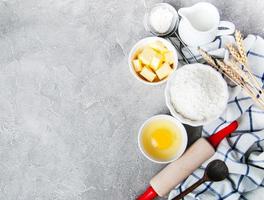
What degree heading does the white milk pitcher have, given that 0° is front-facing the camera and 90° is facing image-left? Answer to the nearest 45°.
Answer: approximately 90°

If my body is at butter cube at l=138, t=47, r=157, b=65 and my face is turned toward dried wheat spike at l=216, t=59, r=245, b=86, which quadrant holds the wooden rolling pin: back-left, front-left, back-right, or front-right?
front-right

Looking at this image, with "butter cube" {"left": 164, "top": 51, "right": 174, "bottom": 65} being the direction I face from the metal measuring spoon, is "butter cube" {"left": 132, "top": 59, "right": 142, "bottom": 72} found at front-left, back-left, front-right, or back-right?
front-right
